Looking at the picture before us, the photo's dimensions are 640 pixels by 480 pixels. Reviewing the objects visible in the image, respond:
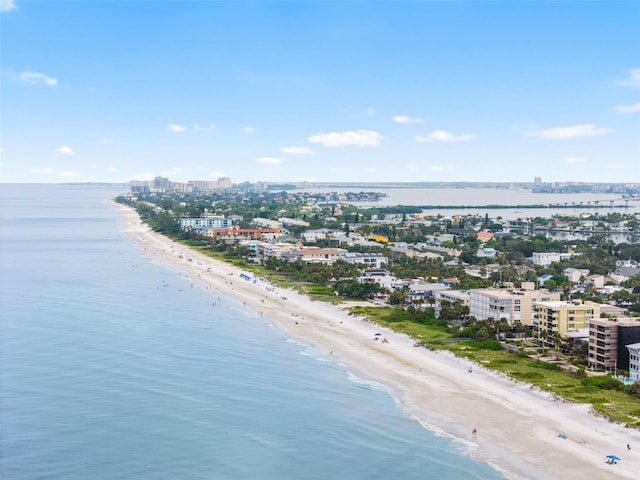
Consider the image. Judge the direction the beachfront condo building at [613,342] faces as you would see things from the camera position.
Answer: facing the viewer and to the left of the viewer

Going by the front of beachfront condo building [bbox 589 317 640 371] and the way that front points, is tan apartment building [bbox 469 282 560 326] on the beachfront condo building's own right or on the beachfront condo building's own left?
on the beachfront condo building's own right

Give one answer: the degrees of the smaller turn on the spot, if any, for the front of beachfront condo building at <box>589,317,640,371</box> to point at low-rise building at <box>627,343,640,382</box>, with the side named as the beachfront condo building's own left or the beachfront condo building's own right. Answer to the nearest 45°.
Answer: approximately 90° to the beachfront condo building's own left

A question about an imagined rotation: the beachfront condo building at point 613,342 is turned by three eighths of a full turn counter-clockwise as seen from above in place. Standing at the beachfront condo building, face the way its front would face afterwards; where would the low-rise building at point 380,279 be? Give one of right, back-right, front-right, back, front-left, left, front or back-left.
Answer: back-left

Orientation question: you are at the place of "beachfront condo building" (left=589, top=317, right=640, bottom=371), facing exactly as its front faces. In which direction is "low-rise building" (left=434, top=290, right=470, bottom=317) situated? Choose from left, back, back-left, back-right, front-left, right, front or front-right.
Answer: right
